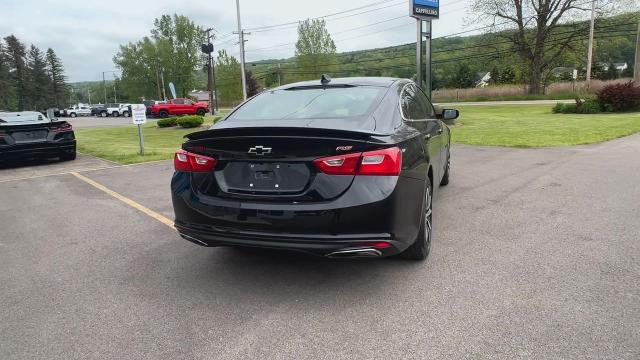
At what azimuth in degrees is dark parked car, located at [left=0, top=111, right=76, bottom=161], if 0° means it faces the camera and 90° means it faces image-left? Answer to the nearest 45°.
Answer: approximately 180°

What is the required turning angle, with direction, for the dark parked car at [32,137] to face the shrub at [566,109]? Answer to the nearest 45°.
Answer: approximately 90° to its right

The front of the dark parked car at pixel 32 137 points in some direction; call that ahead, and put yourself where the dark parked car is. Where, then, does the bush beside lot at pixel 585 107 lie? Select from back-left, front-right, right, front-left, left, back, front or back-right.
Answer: right

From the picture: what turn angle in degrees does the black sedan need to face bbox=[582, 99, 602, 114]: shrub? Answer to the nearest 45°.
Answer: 0° — it already faces it

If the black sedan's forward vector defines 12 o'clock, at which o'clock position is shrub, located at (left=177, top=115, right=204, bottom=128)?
The shrub is roughly at 10 o'clock from the black sedan.

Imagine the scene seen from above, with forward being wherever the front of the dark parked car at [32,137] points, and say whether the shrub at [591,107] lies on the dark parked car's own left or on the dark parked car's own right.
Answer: on the dark parked car's own right

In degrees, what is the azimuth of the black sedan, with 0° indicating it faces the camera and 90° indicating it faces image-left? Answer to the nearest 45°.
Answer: approximately 225°

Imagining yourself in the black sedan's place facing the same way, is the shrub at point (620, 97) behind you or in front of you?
in front

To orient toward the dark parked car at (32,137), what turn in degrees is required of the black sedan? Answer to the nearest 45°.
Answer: approximately 90° to its left

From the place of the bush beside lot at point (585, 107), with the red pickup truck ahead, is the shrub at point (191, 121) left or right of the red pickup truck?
left

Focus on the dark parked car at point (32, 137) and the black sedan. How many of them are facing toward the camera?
0

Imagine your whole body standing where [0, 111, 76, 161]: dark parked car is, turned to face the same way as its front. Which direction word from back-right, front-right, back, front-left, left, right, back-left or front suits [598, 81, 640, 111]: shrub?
right
